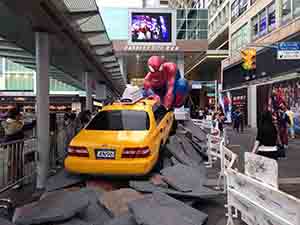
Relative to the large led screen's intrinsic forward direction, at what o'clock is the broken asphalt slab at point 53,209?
The broken asphalt slab is roughly at 12 o'clock from the large led screen.

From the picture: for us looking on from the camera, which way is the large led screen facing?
facing the viewer

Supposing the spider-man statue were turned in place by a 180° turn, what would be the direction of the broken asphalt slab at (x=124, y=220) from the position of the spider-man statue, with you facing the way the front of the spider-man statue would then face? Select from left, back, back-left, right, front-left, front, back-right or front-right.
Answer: back-right

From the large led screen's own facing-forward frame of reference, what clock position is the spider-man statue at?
The spider-man statue is roughly at 12 o'clock from the large led screen.

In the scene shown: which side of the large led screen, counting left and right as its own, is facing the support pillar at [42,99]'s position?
front

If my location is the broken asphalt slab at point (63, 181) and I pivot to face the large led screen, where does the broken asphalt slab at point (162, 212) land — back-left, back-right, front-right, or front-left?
back-right

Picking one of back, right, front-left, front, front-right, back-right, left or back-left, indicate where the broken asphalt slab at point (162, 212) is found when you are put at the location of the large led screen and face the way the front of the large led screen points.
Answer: front

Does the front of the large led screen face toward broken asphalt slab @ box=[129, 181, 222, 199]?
yes

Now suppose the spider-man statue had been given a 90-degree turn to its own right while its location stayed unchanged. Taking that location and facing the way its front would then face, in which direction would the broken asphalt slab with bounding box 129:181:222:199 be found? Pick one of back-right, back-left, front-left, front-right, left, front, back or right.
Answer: back-left

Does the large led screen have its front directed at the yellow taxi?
yes

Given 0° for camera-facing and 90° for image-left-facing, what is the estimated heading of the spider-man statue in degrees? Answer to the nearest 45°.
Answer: approximately 45°

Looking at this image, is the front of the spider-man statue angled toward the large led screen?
no

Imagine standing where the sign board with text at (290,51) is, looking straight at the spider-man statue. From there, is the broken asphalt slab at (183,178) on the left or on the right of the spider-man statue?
left

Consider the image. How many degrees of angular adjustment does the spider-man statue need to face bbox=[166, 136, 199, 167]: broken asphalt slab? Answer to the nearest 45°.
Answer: approximately 45° to its left
